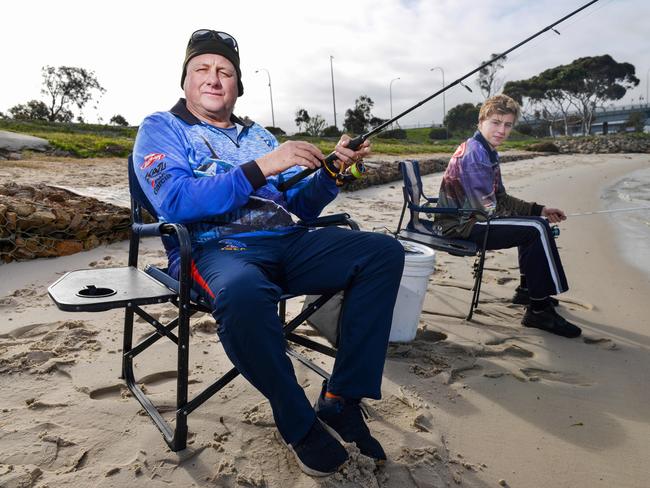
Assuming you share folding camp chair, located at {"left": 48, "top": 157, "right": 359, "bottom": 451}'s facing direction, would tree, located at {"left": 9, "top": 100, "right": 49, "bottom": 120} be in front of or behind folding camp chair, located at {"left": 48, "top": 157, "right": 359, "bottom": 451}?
behind

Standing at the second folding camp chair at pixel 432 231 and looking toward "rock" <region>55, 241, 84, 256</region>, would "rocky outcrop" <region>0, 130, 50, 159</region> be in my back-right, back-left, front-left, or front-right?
front-right

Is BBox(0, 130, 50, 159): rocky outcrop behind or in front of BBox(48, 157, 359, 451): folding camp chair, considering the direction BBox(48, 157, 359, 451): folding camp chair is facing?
behind

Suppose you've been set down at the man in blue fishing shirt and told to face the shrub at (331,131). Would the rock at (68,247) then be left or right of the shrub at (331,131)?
left

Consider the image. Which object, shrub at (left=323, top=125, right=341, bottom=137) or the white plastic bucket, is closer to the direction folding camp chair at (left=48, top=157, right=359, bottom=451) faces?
the white plastic bucket

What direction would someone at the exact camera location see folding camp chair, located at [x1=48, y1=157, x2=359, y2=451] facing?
facing the viewer and to the right of the viewer

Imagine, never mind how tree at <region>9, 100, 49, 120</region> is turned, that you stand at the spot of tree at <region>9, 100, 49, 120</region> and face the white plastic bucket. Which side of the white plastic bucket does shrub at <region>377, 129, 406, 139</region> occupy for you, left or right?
left

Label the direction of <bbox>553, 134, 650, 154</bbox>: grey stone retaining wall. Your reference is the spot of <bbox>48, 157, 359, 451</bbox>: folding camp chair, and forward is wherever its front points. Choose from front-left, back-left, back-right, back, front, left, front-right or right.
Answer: left

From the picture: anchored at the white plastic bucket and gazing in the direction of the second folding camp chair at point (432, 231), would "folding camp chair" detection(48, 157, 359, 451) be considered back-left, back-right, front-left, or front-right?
back-left

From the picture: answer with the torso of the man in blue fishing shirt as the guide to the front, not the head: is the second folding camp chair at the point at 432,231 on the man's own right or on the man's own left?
on the man's own left

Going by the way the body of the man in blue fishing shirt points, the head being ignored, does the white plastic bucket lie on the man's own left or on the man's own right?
on the man's own left

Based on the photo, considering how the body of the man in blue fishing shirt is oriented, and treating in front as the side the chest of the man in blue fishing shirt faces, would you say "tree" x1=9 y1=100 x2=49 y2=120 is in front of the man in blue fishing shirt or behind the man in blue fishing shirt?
behind

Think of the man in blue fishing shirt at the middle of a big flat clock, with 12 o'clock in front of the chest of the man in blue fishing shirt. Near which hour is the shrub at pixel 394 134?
The shrub is roughly at 8 o'clock from the man in blue fishing shirt.
